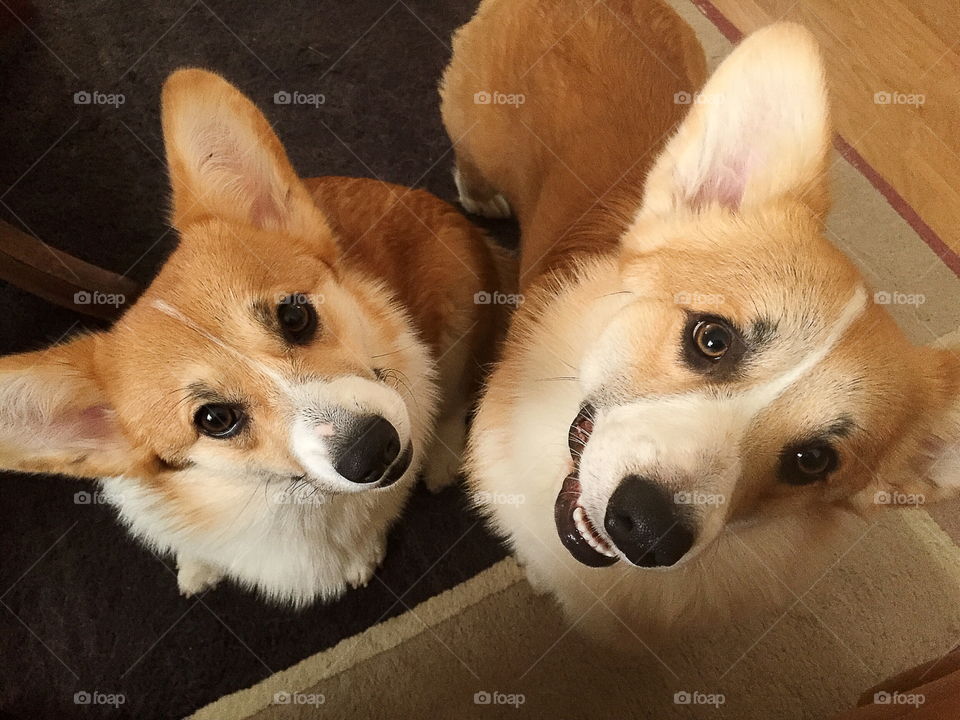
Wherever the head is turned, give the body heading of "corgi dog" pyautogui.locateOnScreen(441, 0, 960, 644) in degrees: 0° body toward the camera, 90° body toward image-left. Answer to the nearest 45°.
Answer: approximately 0°
